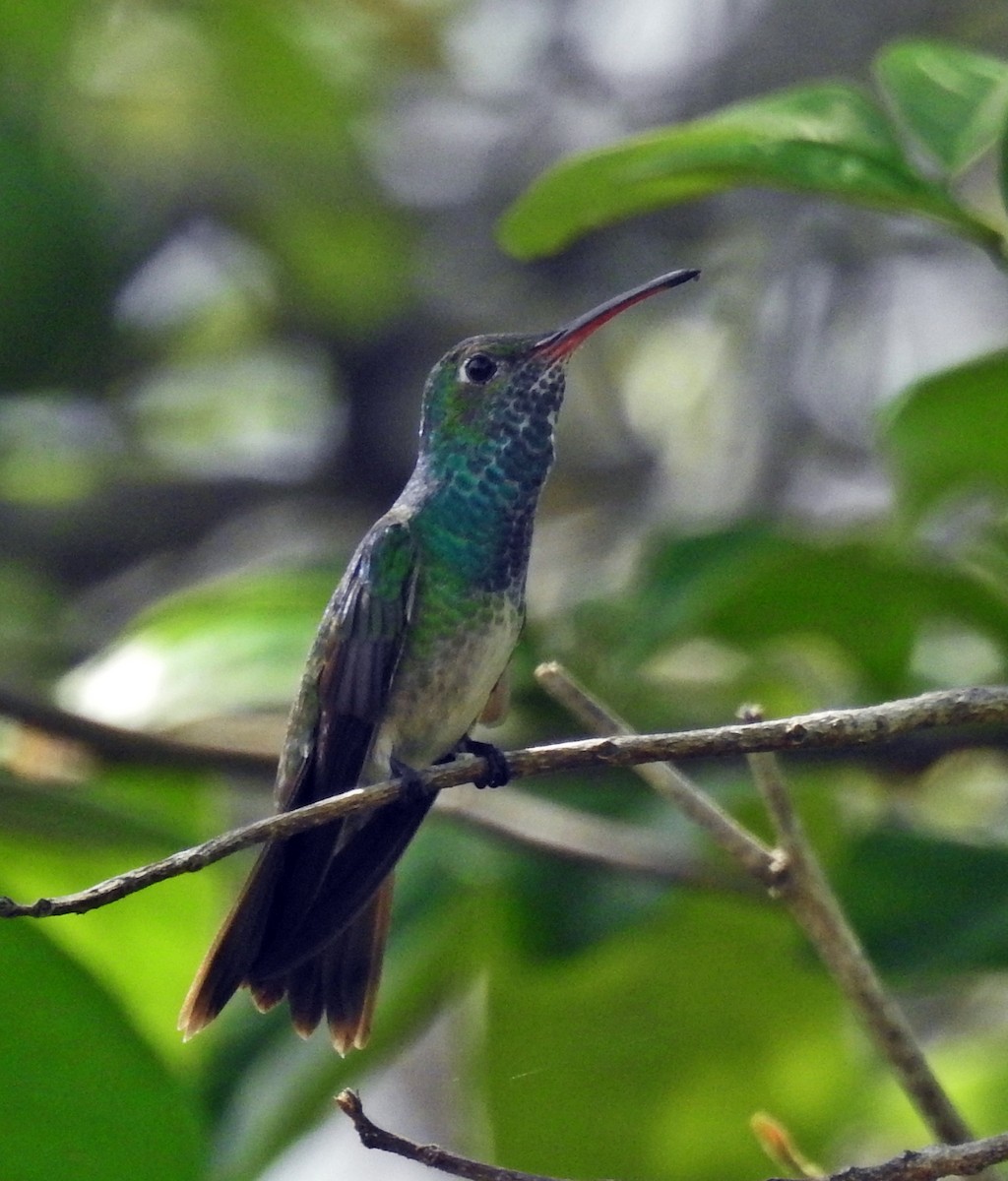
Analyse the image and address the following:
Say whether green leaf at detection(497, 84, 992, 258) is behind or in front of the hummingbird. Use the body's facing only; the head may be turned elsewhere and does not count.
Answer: in front

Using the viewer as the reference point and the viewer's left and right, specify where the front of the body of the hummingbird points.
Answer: facing to the right of the viewer
